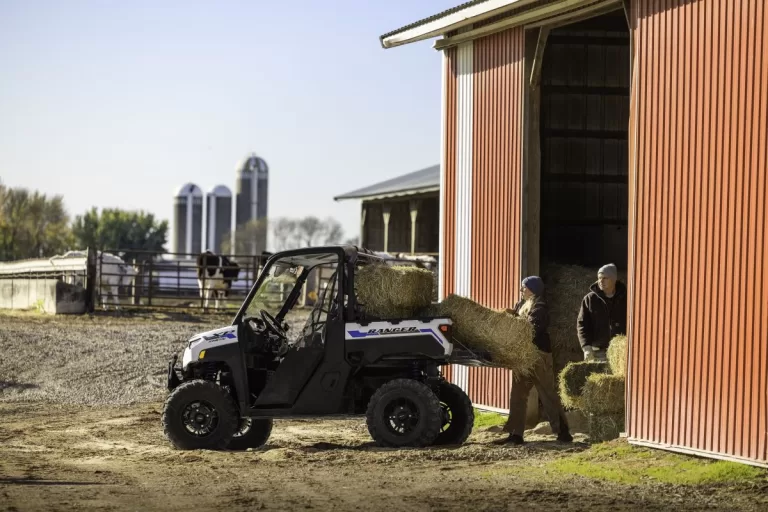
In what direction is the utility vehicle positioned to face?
to the viewer's left

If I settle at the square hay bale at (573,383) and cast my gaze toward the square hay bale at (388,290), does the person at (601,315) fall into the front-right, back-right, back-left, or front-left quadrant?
back-right

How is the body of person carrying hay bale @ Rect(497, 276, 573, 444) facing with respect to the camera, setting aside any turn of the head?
to the viewer's left

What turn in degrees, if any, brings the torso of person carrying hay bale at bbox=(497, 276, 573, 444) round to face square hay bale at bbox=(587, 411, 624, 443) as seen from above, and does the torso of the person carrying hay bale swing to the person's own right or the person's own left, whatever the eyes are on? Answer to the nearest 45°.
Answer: approximately 180°

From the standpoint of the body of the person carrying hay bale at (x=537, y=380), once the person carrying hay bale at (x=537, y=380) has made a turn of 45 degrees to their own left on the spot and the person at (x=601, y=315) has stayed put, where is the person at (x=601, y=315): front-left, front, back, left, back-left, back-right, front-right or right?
back

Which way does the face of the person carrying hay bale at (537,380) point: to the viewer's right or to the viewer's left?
to the viewer's left
